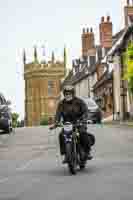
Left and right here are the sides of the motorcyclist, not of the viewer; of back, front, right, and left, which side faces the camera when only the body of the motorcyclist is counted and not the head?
front

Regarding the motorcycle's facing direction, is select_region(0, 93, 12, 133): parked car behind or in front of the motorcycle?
behind
